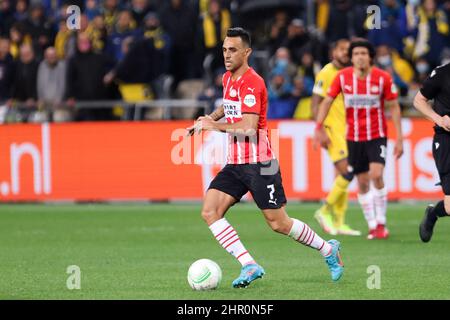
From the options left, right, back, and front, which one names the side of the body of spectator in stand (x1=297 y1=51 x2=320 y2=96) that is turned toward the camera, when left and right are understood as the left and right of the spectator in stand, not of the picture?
front

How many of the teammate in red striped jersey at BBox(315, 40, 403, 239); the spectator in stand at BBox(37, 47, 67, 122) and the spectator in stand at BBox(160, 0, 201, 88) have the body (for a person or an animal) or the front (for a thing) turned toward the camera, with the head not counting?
3

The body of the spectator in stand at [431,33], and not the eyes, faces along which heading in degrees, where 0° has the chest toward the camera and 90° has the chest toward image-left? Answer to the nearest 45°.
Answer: approximately 0°

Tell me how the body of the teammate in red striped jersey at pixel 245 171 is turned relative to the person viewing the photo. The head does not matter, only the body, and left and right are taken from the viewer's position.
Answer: facing the viewer and to the left of the viewer

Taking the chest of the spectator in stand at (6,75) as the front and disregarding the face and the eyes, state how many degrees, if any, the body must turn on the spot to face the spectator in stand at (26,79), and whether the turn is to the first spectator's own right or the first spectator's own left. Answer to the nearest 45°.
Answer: approximately 45° to the first spectator's own left

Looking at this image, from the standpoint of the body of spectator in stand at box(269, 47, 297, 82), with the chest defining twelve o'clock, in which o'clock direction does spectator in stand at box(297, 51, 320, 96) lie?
spectator in stand at box(297, 51, 320, 96) is roughly at 9 o'clock from spectator in stand at box(269, 47, 297, 82).

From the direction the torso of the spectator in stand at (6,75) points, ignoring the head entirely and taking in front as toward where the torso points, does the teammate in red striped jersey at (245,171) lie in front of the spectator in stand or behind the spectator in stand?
in front

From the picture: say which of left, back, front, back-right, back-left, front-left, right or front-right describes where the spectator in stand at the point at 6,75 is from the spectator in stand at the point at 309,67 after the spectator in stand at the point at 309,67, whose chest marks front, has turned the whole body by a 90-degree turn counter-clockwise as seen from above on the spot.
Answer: back

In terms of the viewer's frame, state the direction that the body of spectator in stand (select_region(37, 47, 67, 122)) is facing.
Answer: toward the camera

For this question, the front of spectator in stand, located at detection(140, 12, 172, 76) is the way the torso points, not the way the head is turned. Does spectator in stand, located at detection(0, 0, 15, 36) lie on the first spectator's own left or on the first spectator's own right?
on the first spectator's own right

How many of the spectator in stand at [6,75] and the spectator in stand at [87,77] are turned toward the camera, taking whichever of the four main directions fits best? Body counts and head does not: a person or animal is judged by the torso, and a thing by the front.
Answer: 2
